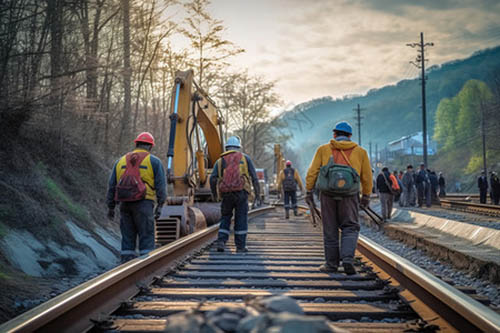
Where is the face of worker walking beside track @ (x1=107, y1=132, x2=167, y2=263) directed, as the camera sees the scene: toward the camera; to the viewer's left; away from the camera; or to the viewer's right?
away from the camera

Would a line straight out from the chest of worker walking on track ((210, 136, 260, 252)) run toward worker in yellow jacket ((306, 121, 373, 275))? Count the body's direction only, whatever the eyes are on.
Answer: no

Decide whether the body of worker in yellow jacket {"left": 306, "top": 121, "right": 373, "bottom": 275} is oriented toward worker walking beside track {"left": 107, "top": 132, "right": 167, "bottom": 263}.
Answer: no

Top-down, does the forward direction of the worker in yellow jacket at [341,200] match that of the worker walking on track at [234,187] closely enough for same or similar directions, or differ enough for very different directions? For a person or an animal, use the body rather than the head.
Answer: same or similar directions

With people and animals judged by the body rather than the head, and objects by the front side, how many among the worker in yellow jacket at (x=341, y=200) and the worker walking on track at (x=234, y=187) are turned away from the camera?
2

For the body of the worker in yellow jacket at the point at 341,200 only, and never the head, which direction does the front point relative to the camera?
away from the camera

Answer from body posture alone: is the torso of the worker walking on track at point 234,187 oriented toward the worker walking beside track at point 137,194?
no

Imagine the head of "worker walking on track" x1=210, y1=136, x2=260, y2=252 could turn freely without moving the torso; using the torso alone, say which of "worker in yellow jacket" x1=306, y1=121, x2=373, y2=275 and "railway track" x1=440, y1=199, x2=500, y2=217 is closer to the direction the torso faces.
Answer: the railway track

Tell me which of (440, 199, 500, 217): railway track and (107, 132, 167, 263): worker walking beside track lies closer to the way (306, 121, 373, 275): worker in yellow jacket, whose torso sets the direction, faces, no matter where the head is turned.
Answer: the railway track

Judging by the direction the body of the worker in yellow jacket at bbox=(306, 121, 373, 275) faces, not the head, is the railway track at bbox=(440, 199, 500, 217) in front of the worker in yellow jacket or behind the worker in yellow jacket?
in front

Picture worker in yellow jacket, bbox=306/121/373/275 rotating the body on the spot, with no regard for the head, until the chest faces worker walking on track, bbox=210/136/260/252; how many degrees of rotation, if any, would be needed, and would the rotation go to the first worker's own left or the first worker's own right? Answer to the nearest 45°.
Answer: approximately 45° to the first worker's own left

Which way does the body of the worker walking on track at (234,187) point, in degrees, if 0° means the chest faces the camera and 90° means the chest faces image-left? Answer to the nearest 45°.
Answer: approximately 180°
